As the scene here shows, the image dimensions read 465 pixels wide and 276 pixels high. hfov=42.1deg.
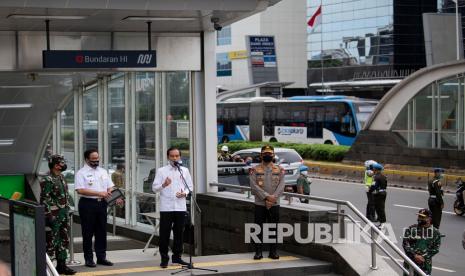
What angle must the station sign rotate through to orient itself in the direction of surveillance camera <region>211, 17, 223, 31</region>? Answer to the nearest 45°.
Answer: approximately 90° to its left

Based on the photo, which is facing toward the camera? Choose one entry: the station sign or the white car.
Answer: the station sign

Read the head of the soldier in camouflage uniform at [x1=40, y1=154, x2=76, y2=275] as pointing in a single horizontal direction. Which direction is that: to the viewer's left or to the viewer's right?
to the viewer's right

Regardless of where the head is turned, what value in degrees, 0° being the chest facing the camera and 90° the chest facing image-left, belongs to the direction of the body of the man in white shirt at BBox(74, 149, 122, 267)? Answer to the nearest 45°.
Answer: approximately 315°

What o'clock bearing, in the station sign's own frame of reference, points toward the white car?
The white car is roughly at 7 o'clock from the station sign.

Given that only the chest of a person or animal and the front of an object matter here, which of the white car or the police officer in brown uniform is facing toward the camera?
the police officer in brown uniform

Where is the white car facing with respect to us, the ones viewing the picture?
facing away from the viewer and to the left of the viewer

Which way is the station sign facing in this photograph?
toward the camera

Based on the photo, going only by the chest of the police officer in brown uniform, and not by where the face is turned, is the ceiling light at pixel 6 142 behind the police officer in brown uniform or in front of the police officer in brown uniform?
behind

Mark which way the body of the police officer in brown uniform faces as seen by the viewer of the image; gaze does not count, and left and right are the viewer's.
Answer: facing the viewer

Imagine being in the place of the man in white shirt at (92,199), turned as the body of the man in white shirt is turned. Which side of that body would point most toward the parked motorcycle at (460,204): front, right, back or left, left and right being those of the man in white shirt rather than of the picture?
left

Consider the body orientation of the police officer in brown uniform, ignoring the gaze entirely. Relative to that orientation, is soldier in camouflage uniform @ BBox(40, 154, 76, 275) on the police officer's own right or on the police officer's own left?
on the police officer's own right

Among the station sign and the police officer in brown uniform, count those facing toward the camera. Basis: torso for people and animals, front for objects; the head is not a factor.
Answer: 2

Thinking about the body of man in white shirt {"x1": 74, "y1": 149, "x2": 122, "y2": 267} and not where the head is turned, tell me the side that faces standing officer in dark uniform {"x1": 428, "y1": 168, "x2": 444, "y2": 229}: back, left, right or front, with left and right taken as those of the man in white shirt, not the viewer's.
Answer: left
